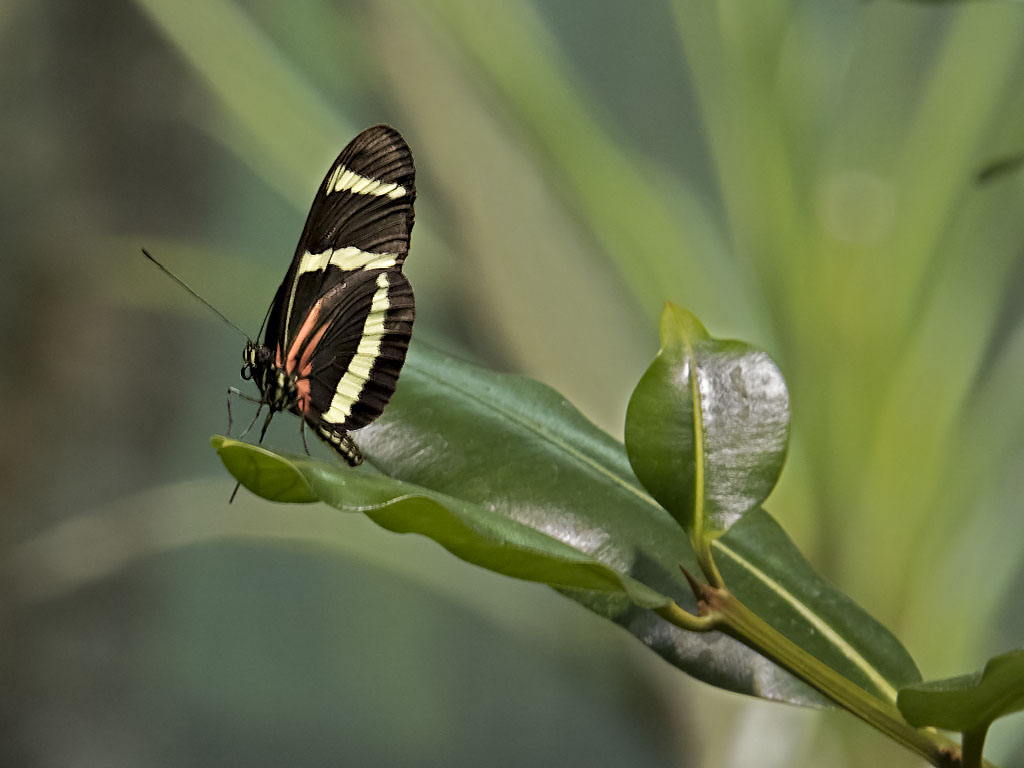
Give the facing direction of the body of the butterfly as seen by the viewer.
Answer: to the viewer's left
